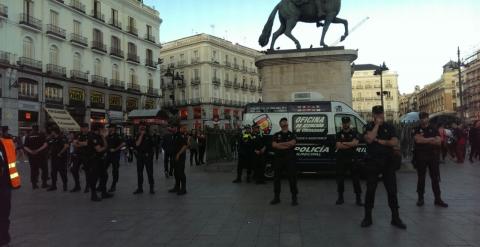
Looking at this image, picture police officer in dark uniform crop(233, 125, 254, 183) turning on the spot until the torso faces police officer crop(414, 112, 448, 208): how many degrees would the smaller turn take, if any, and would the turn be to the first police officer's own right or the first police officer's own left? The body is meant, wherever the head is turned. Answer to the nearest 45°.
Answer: approximately 90° to the first police officer's own left

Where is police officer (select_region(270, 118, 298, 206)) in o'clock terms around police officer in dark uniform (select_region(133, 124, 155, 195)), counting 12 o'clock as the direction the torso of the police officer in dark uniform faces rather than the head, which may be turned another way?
The police officer is roughly at 9 o'clock from the police officer in dark uniform.

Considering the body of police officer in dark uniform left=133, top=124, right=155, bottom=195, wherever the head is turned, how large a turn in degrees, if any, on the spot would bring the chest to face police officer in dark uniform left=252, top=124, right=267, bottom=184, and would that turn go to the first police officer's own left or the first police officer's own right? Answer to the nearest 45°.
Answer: approximately 135° to the first police officer's own left

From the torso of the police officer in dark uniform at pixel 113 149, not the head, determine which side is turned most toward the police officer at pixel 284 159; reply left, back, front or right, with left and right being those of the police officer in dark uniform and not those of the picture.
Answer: left
